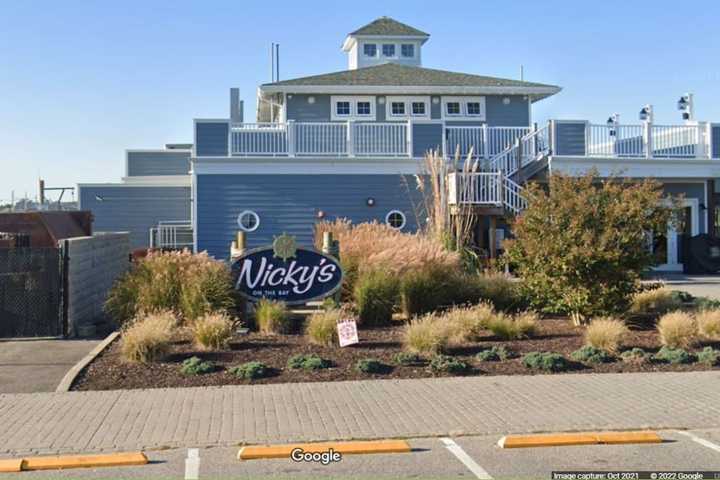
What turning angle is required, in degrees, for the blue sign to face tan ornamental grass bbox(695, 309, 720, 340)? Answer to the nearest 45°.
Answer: approximately 90° to its left

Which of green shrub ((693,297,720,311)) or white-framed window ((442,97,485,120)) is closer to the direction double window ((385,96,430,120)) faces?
the green shrub

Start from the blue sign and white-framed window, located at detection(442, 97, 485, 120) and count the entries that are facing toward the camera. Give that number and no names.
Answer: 2

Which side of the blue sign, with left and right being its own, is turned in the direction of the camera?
front

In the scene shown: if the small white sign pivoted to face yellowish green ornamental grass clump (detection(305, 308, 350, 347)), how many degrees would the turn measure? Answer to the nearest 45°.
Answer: approximately 135° to its right

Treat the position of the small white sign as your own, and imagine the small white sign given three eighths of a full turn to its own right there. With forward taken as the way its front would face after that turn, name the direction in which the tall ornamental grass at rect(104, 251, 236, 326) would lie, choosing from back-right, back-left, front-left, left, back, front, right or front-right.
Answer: front

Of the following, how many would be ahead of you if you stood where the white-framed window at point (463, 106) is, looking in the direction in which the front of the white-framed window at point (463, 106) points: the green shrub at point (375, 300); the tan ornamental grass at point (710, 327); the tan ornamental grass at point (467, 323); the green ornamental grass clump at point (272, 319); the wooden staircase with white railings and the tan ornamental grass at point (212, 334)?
6

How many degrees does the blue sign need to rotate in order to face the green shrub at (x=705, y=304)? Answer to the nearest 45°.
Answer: approximately 90° to its left

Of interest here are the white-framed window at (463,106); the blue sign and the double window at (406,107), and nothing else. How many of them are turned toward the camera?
3

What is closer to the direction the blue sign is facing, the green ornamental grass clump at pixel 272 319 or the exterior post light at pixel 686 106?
the green ornamental grass clump

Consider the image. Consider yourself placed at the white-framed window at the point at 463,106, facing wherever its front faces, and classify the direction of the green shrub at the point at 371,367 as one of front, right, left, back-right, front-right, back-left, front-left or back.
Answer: front

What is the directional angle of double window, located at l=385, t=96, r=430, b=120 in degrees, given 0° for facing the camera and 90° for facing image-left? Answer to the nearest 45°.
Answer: approximately 0°

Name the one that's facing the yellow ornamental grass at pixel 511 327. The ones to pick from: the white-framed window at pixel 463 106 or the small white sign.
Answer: the white-framed window
